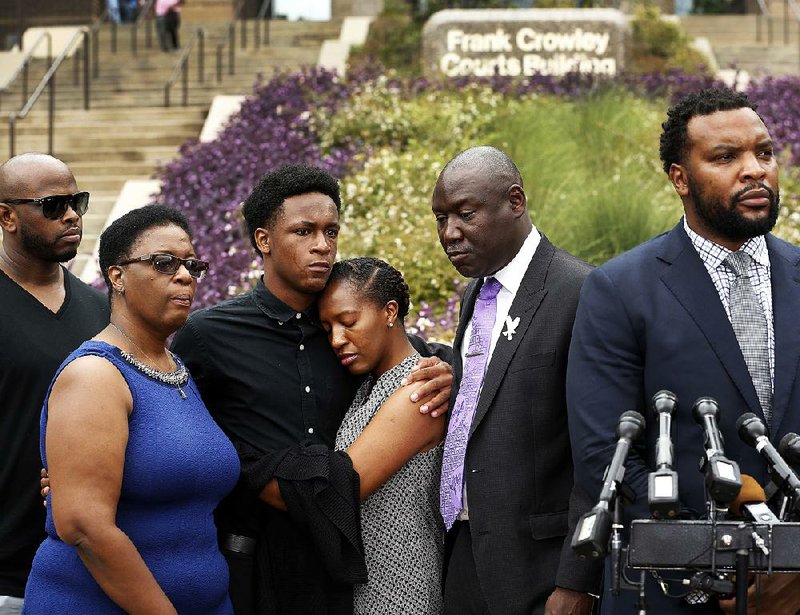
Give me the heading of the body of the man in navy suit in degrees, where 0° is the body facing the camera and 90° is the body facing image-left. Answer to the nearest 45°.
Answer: approximately 315°

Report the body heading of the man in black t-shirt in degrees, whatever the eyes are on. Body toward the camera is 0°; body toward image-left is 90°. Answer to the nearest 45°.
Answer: approximately 315°

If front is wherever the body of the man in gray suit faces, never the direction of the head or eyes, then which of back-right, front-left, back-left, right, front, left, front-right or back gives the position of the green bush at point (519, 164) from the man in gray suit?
back-right

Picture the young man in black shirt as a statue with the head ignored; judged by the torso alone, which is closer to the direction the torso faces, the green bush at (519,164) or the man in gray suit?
the man in gray suit

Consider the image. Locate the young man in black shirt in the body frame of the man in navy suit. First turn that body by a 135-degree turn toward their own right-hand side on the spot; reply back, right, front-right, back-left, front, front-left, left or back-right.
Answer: front

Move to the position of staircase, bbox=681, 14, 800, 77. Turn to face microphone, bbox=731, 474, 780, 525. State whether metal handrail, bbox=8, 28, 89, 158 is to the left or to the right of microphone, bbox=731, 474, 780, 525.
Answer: right

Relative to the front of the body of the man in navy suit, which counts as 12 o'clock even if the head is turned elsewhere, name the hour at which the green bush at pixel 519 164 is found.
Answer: The green bush is roughly at 7 o'clock from the man in navy suit.

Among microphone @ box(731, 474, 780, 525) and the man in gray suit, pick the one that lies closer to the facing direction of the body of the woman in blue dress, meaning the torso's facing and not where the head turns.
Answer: the microphone

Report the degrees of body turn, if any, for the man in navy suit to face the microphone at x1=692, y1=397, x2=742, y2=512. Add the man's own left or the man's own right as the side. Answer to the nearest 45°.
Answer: approximately 45° to the man's own right

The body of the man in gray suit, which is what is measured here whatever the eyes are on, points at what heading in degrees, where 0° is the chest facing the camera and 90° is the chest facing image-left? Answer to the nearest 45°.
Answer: approximately 45°

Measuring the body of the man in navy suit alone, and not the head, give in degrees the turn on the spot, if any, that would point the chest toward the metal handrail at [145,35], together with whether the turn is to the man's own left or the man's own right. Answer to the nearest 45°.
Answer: approximately 180°

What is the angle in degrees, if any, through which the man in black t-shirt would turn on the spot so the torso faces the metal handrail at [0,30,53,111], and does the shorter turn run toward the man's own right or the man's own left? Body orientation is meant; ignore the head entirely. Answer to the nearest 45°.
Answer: approximately 135° to the man's own left

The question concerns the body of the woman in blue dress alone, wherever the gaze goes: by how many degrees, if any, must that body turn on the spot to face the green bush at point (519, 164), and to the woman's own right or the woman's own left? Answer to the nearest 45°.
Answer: approximately 90° to the woman's own left
